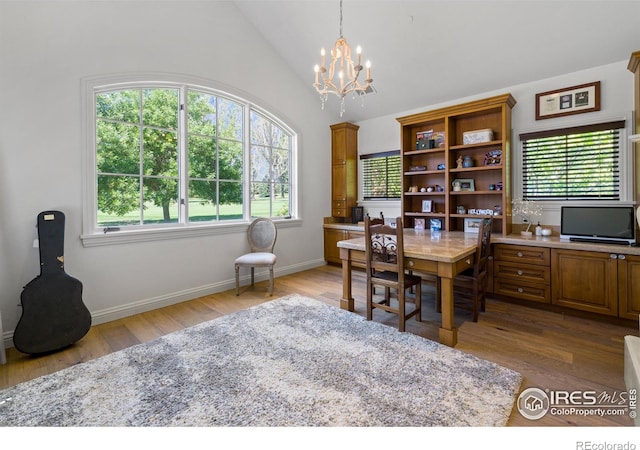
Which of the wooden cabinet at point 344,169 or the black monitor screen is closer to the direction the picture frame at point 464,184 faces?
the black monitor screen

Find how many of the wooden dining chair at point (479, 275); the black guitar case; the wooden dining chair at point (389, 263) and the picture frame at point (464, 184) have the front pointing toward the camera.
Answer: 2

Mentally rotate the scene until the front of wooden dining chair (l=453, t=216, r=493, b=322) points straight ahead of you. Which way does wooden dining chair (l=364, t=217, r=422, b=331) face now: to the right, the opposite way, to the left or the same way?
to the right

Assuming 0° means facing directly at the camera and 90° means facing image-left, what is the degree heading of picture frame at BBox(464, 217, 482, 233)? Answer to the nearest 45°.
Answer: approximately 0°

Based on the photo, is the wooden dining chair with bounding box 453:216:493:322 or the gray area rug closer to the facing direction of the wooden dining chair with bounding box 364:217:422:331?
the wooden dining chair

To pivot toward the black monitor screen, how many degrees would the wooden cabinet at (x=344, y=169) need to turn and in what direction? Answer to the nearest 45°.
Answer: approximately 90° to its left

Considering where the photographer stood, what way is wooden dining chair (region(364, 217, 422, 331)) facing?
facing away from the viewer and to the right of the viewer

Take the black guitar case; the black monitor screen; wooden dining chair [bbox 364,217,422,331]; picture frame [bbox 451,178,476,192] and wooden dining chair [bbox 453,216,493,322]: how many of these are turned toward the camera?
3

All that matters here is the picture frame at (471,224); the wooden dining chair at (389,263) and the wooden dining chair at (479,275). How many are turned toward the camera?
1

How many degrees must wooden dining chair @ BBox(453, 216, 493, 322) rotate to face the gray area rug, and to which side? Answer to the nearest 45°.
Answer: approximately 90° to its left
